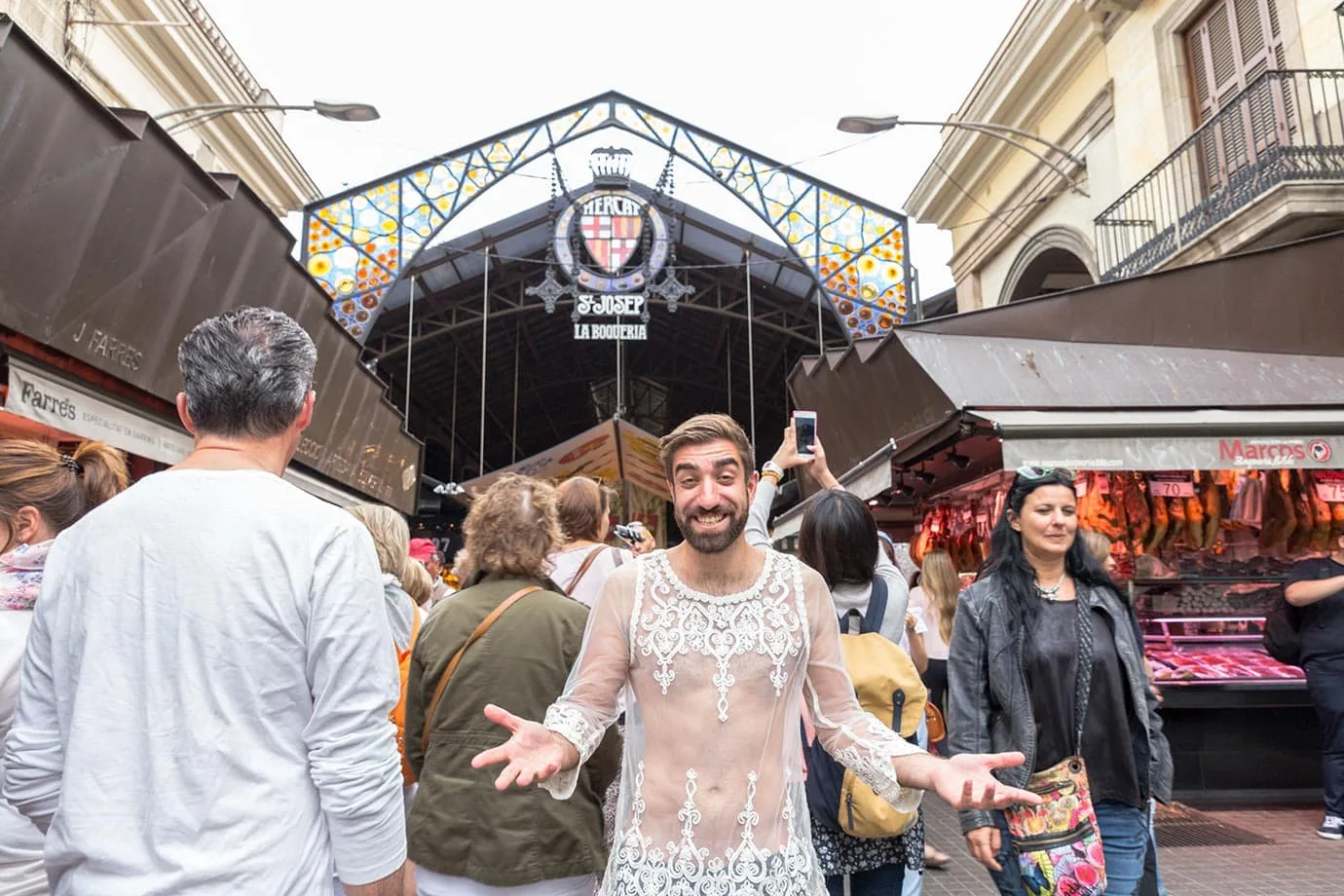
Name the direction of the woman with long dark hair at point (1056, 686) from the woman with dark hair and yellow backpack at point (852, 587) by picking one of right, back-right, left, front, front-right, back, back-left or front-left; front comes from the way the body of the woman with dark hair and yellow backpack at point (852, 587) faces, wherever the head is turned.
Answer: right

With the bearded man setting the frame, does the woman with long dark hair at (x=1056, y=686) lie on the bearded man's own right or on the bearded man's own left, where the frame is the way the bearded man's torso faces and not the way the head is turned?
on the bearded man's own left

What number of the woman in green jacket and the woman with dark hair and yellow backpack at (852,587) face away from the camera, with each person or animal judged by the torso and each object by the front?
2

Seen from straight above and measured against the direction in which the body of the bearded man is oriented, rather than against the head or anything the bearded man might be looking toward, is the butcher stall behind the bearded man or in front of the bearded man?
behind

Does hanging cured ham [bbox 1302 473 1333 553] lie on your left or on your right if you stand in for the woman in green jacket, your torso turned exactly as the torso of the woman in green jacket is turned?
on your right

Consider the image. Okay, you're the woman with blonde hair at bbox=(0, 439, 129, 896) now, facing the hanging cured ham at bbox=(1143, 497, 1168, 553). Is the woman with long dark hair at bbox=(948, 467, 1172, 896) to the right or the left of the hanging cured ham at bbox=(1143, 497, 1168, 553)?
right

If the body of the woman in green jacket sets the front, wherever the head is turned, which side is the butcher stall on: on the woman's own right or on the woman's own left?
on the woman's own right

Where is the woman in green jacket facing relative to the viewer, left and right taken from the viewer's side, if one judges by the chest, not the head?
facing away from the viewer

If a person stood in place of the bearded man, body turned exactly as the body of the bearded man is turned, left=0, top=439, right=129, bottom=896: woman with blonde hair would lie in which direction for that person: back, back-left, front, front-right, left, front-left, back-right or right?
right

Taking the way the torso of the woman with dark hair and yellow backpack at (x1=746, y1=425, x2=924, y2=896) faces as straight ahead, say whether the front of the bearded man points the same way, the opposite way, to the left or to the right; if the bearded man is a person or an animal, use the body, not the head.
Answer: the opposite way

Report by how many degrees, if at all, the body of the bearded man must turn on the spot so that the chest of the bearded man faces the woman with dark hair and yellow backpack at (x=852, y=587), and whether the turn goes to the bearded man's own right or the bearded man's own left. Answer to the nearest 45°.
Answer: approximately 135° to the bearded man's own left

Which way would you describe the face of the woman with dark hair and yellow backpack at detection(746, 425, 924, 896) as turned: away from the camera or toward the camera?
away from the camera

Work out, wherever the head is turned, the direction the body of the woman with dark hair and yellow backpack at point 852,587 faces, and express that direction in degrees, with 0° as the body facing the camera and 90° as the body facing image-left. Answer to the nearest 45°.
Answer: approximately 180°

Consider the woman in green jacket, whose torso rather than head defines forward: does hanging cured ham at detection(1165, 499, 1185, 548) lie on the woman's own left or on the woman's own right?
on the woman's own right
